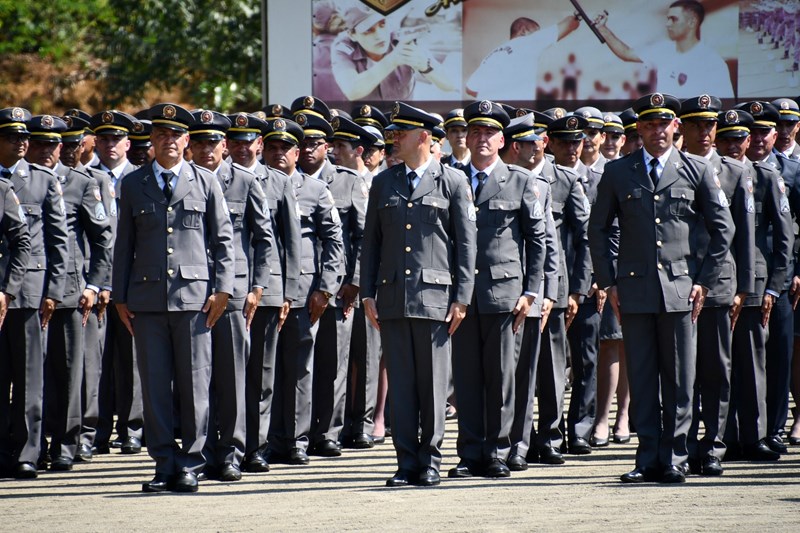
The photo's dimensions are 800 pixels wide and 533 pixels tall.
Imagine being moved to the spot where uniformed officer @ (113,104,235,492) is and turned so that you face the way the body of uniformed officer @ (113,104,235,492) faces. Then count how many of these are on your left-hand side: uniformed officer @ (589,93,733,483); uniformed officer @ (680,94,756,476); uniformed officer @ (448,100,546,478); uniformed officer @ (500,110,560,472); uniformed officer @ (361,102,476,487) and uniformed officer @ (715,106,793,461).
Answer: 6

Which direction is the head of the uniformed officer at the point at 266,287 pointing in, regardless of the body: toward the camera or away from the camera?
toward the camera

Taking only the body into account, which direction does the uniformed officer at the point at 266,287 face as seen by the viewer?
toward the camera

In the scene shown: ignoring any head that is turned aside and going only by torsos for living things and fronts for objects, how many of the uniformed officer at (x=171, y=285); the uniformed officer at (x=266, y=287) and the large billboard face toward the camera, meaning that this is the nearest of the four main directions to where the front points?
3

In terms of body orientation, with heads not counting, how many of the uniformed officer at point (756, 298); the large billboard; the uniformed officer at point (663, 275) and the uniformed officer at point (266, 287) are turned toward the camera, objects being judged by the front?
4

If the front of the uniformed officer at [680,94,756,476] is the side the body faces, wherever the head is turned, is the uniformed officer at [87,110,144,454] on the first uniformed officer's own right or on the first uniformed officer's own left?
on the first uniformed officer's own right

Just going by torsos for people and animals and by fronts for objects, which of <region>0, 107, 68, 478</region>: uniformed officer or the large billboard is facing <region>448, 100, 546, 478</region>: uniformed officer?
the large billboard

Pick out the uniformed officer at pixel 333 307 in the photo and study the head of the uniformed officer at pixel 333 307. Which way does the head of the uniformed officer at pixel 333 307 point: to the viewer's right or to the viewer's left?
to the viewer's left

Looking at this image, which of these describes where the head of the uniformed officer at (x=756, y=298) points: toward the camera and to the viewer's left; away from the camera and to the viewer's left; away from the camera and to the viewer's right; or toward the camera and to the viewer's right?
toward the camera and to the viewer's left

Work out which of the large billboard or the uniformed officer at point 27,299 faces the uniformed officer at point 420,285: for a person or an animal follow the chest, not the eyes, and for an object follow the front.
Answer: the large billboard

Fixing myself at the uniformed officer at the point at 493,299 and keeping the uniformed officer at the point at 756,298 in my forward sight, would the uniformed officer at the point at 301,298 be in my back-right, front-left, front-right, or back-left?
back-left

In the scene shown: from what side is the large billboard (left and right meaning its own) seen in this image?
front

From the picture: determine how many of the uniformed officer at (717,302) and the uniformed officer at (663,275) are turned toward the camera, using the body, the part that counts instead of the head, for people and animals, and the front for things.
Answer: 2

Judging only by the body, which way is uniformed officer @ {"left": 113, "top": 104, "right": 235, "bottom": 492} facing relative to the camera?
toward the camera

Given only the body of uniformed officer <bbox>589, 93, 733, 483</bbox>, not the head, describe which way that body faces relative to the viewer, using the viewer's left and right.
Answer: facing the viewer

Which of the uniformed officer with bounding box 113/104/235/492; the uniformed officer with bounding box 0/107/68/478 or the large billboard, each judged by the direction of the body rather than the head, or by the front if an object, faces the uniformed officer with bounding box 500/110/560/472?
the large billboard
